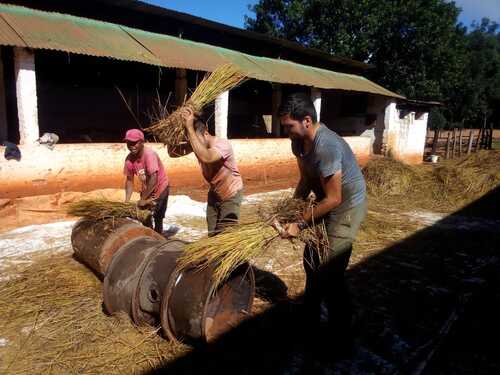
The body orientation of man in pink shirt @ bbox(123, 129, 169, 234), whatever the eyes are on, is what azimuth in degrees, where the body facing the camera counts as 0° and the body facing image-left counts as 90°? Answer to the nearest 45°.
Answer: approximately 45°

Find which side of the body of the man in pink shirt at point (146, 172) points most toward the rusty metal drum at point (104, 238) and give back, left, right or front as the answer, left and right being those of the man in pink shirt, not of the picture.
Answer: front

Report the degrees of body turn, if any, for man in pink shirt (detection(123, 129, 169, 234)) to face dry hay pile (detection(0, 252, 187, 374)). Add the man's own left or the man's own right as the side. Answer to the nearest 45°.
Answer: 0° — they already face it

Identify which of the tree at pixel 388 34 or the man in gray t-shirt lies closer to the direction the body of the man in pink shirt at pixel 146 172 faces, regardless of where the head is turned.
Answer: the man in gray t-shirt

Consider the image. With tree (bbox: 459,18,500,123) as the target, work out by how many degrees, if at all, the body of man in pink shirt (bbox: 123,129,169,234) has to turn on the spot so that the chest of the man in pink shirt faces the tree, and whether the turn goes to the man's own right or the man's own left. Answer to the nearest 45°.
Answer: approximately 180°

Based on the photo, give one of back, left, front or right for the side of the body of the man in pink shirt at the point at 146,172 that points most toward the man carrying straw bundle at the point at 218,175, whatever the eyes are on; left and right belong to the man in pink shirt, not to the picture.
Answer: left

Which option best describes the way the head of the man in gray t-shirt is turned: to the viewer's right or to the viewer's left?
to the viewer's left

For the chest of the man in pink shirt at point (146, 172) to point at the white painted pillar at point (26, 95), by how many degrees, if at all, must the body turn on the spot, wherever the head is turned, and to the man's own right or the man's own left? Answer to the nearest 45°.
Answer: approximately 90° to the man's own right

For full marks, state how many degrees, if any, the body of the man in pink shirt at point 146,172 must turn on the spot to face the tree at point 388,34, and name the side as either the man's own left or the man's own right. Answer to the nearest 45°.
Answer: approximately 180°

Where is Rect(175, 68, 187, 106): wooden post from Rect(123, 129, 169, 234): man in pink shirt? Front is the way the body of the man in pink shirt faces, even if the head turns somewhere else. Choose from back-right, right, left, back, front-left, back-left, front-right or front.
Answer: back-right
